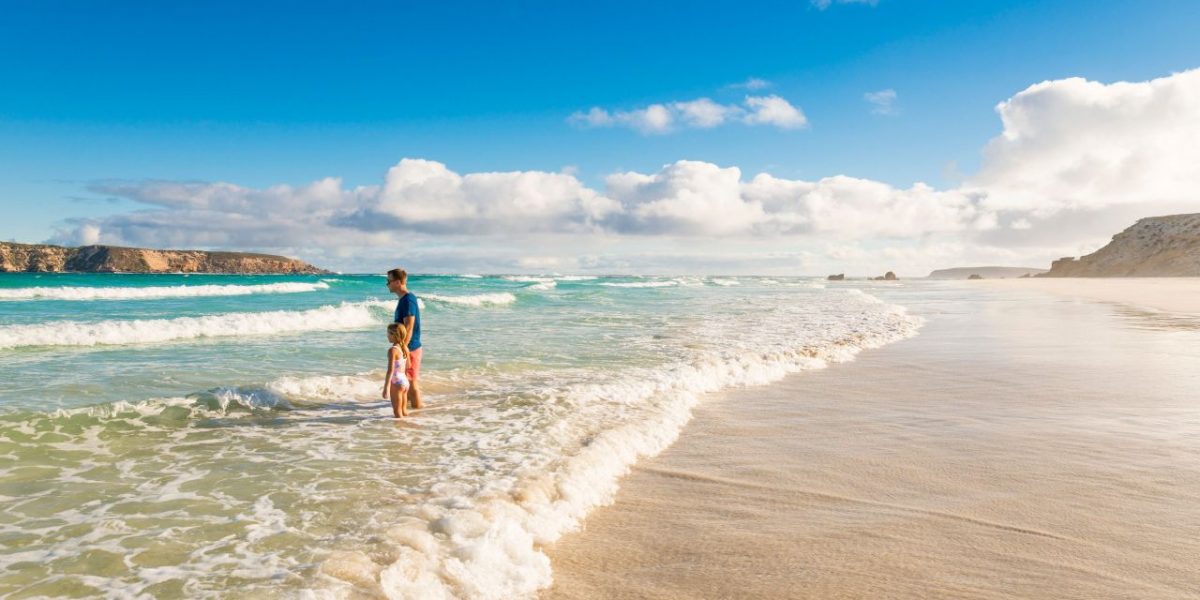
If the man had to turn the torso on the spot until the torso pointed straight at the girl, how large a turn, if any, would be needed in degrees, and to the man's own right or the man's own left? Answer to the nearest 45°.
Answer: approximately 90° to the man's own left

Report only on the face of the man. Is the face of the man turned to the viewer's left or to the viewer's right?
to the viewer's left

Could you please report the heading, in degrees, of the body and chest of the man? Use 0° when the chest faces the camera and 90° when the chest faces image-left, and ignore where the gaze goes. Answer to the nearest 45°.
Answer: approximately 90°
